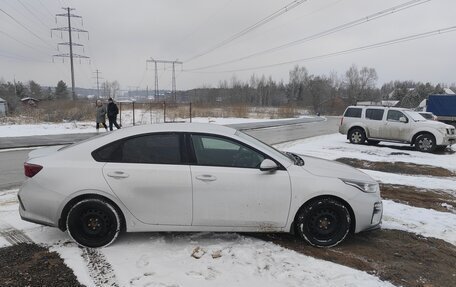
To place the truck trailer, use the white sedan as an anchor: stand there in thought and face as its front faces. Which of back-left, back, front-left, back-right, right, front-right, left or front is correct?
front-left

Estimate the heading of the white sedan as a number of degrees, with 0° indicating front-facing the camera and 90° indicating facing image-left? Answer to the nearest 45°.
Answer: approximately 270°

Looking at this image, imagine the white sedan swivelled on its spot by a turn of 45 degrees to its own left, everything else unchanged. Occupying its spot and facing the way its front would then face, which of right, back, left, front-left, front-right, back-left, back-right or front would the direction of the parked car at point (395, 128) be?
front

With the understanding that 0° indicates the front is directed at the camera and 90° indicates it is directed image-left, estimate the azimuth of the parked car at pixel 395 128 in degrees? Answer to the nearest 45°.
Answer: approximately 315°
